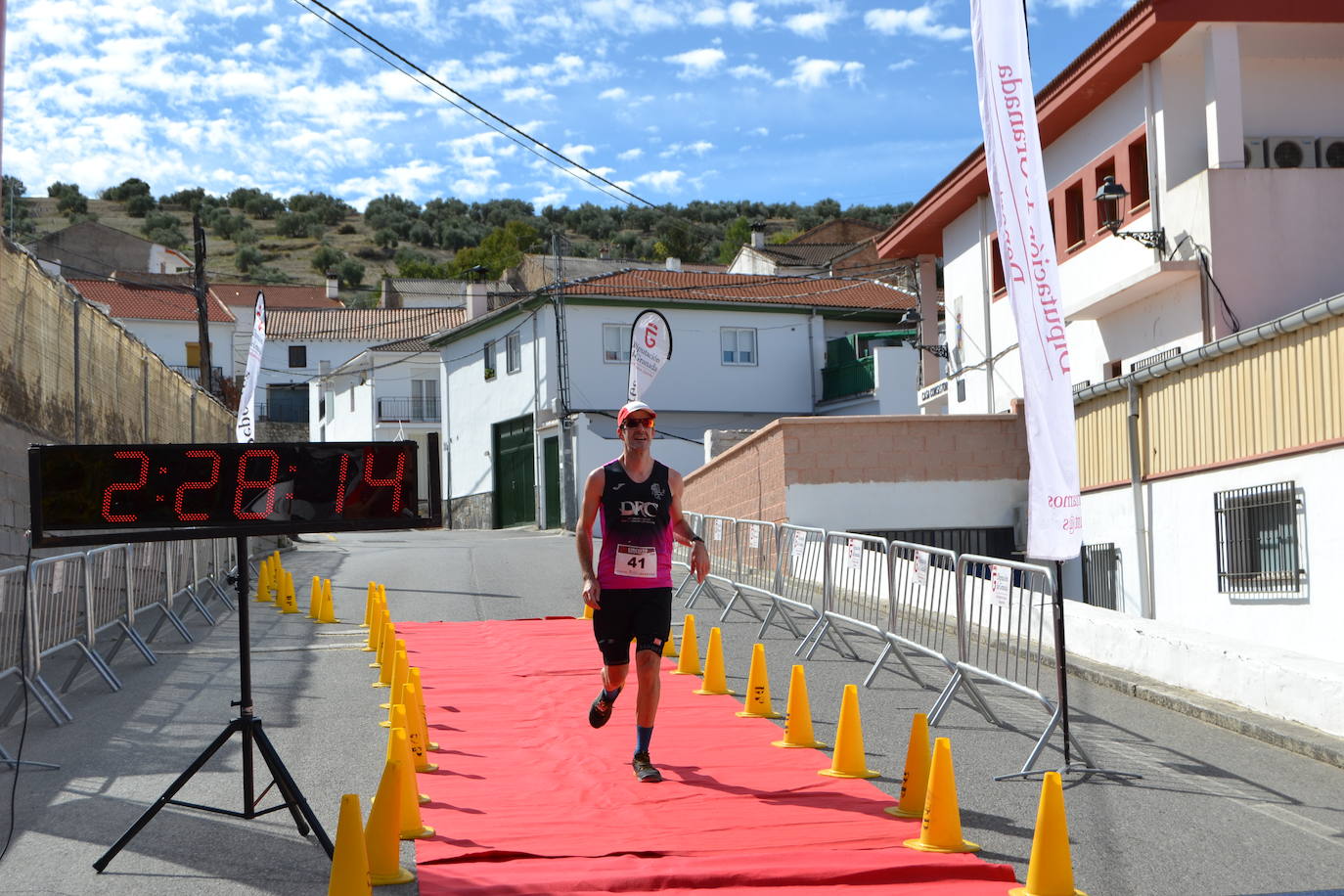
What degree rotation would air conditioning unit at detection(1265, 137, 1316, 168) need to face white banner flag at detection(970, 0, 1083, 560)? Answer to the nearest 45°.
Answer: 0° — it already faces it

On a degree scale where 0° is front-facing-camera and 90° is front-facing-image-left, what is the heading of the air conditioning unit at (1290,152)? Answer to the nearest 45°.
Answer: approximately 0°

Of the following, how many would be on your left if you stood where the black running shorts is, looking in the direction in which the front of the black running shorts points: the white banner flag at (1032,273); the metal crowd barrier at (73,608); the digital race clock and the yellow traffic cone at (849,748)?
2

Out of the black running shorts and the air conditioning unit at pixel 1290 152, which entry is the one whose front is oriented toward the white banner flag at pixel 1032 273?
the air conditioning unit

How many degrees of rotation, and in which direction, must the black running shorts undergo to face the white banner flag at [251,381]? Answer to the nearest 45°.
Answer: approximately 180°

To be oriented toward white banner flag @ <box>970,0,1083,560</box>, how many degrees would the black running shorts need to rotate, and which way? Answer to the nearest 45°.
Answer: approximately 90° to its left

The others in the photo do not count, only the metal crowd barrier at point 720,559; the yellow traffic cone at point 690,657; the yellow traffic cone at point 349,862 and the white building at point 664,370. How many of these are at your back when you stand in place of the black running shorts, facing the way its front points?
3

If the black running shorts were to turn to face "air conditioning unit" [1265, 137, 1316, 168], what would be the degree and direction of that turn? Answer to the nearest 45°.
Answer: approximately 135° to its left

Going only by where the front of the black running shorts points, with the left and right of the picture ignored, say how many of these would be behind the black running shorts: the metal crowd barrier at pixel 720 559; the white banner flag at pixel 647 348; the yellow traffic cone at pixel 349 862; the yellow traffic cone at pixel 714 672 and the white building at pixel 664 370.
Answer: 4

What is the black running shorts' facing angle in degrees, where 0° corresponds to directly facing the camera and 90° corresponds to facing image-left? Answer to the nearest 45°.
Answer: approximately 0°

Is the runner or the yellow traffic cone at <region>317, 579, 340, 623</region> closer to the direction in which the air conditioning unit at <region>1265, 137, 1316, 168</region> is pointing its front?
the runner

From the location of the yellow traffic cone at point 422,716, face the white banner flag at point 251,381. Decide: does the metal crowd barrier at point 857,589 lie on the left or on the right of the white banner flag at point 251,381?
right

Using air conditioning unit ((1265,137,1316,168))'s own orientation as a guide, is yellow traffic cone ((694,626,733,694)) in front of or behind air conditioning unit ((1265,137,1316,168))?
in front

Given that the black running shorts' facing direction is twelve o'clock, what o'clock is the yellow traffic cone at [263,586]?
The yellow traffic cone is roughly at 5 o'clock from the black running shorts.

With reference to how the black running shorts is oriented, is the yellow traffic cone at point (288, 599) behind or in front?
behind

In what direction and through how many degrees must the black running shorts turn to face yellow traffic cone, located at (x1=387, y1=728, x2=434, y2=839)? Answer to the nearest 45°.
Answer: approximately 45° to its right
